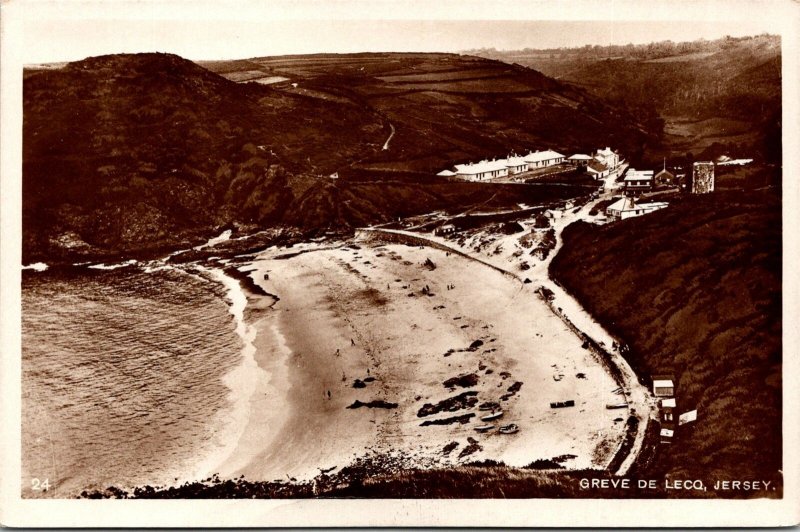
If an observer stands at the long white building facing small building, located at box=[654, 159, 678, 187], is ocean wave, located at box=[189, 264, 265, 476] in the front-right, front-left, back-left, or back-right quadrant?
back-right
